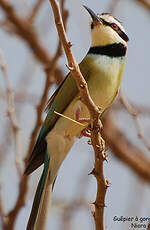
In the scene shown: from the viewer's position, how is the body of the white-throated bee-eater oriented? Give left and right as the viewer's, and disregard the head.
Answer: facing the viewer and to the right of the viewer

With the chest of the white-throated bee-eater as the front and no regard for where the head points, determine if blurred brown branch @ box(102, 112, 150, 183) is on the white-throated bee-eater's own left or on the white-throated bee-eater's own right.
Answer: on the white-throated bee-eater's own left
